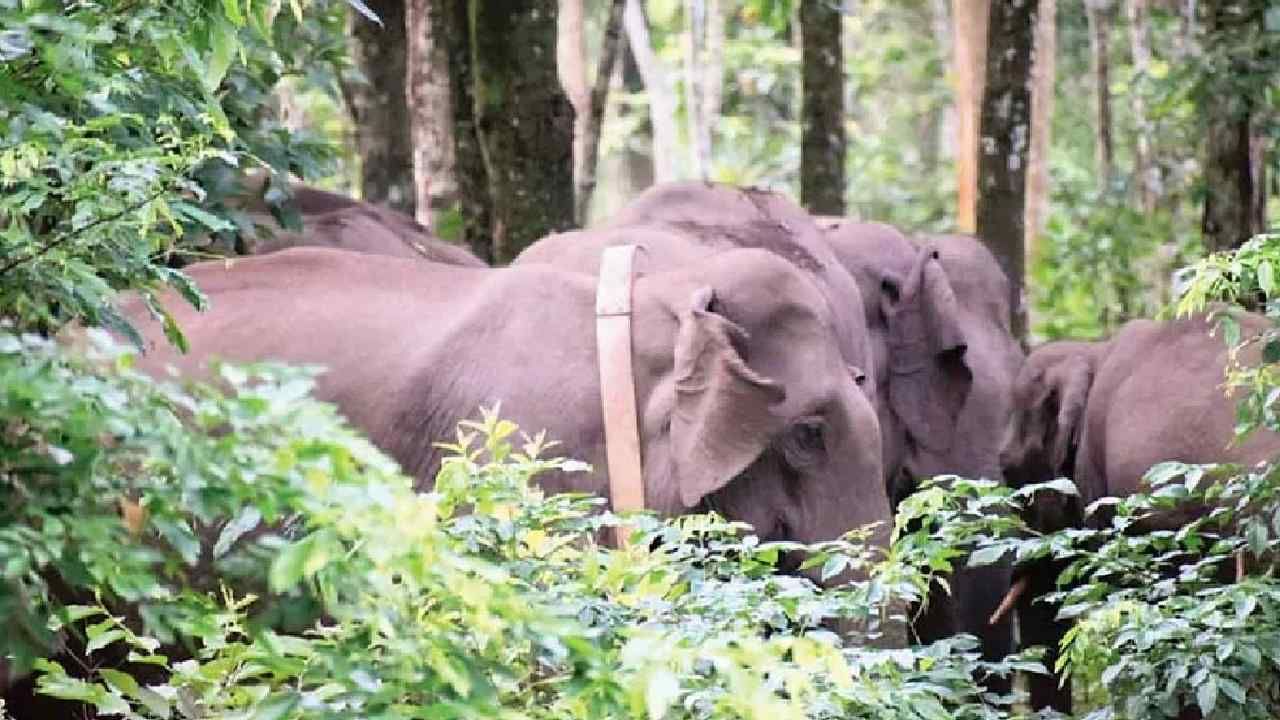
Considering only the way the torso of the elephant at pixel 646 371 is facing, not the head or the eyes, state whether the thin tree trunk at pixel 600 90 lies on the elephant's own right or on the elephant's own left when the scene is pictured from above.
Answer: on the elephant's own left

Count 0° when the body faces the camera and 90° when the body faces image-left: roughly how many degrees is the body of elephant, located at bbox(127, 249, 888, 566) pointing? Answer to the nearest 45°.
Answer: approximately 270°

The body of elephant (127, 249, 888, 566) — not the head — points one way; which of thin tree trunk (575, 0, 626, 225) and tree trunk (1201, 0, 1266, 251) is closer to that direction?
the tree trunk

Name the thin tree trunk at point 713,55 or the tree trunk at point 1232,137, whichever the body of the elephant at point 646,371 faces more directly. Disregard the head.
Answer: the tree trunk

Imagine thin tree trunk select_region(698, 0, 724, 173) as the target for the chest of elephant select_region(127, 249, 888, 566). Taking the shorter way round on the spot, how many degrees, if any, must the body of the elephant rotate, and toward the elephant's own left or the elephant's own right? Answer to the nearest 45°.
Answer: approximately 90° to the elephant's own left

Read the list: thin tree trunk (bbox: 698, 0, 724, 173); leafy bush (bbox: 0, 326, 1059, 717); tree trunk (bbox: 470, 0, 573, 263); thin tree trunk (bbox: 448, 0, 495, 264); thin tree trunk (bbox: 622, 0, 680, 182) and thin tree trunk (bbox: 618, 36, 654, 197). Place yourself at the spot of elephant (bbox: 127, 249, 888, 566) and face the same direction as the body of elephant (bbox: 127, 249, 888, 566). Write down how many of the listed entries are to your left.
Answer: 5

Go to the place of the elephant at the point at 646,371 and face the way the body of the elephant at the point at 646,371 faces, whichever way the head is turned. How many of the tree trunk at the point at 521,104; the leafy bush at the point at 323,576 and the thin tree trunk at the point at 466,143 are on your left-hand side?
2

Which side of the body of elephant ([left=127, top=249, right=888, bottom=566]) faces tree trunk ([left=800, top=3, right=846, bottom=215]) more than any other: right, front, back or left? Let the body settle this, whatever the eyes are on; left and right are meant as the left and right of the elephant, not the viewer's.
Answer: left

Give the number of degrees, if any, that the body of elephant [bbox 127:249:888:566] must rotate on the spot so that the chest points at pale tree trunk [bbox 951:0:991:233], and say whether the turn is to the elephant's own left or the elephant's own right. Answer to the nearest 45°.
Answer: approximately 90° to the elephant's own left

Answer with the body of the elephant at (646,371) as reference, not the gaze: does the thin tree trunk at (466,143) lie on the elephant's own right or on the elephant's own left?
on the elephant's own left

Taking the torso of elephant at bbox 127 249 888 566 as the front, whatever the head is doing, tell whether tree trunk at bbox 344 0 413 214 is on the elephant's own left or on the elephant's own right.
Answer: on the elephant's own left
